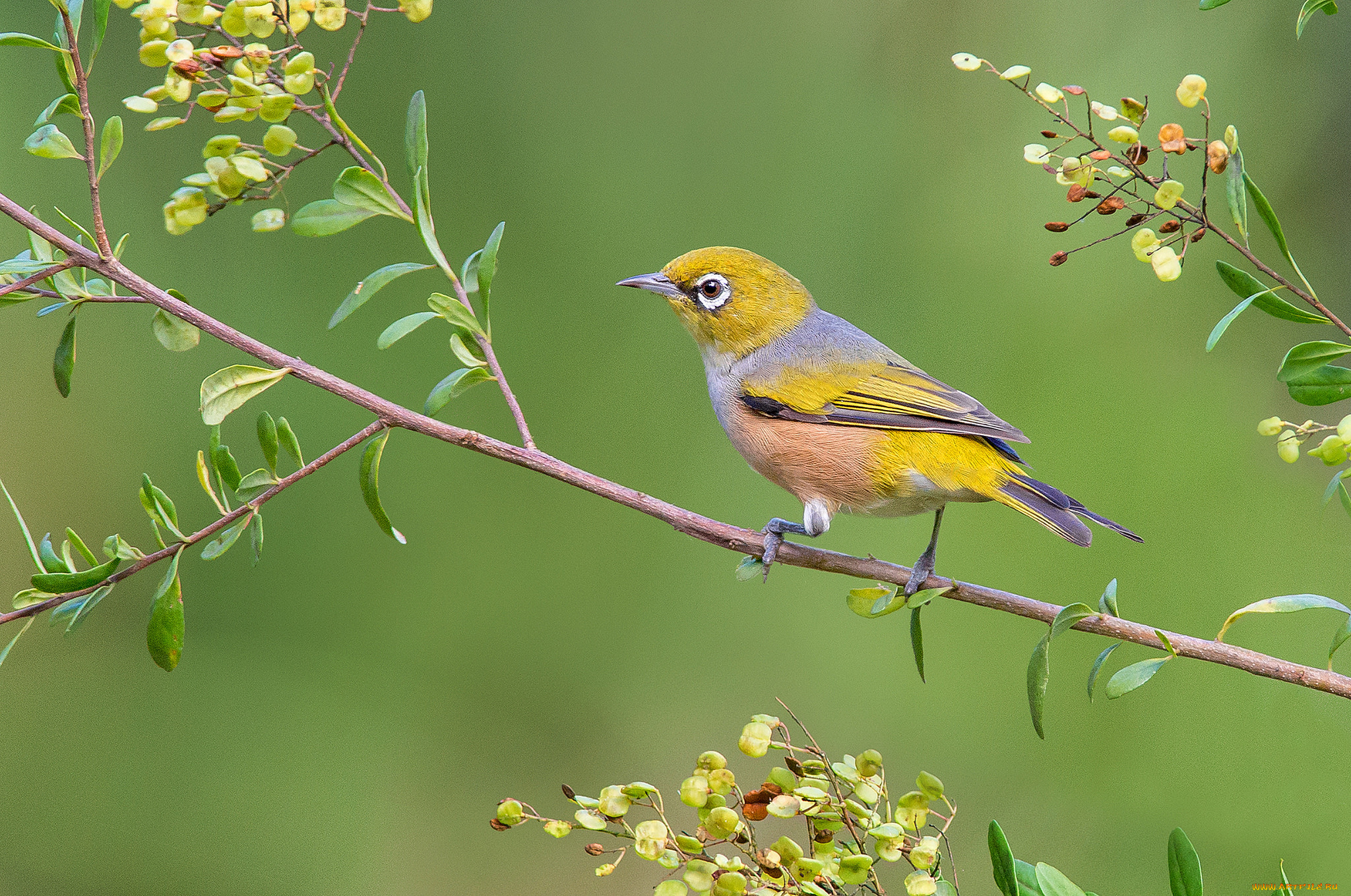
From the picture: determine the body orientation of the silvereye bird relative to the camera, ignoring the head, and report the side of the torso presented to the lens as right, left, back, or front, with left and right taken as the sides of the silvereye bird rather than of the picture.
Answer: left
